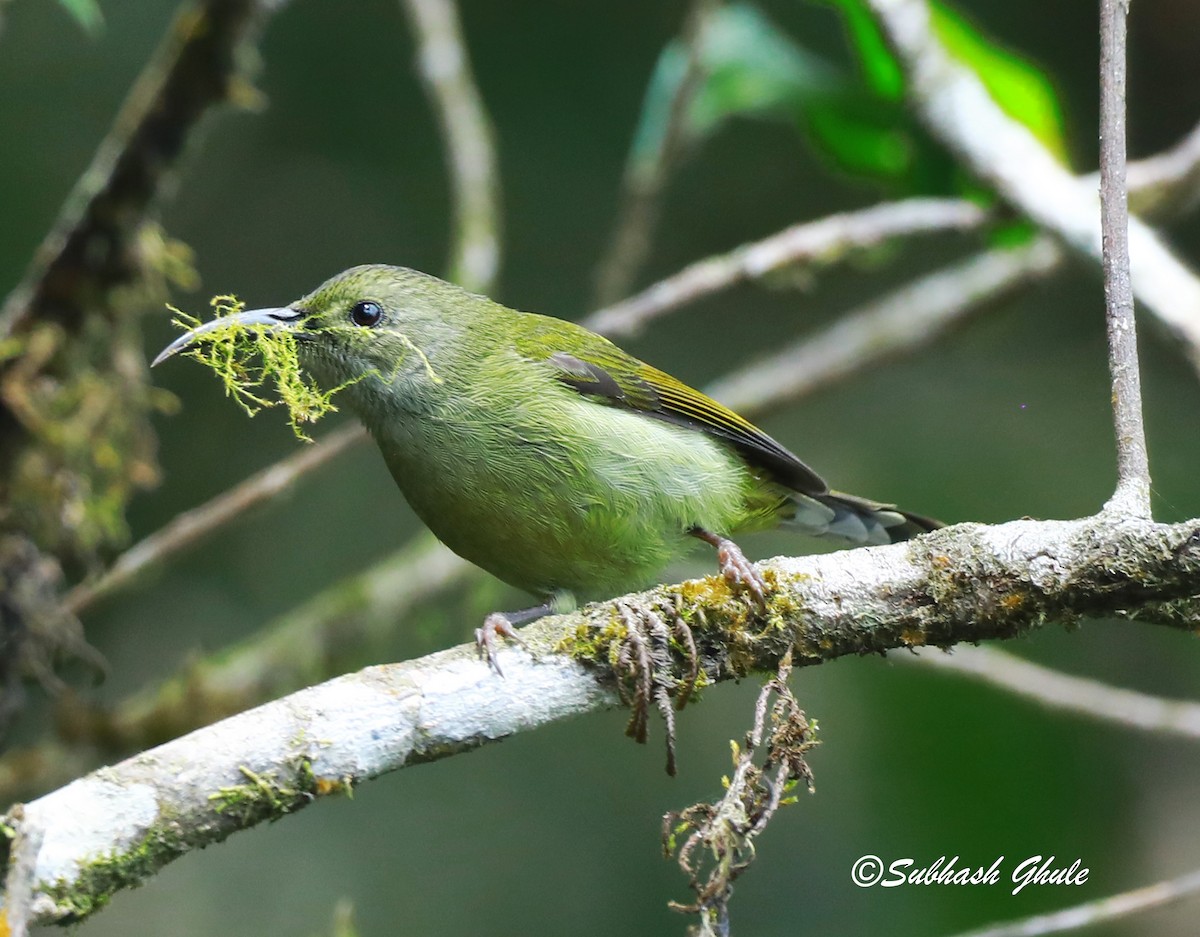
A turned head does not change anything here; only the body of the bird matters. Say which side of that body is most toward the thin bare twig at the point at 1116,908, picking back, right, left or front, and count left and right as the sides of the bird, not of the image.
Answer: back

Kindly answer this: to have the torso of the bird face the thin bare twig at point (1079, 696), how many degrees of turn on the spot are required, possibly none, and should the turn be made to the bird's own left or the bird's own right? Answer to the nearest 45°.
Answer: approximately 180°

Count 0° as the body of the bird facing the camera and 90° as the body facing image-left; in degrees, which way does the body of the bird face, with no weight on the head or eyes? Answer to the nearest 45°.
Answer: approximately 90°
